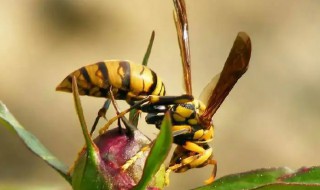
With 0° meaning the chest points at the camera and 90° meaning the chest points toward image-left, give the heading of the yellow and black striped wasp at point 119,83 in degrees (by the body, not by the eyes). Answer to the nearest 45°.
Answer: approximately 270°
